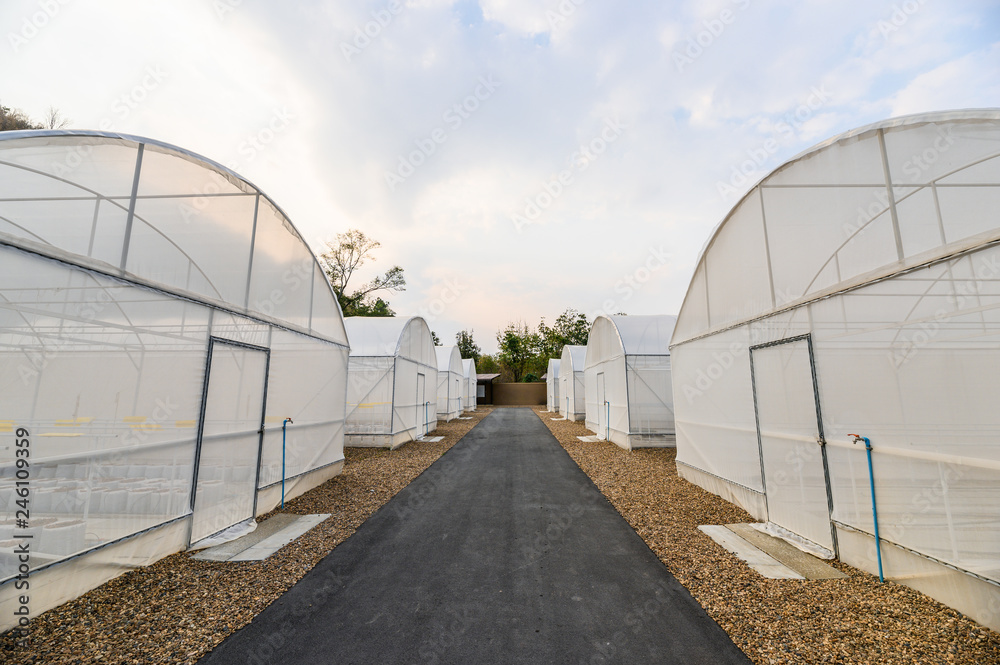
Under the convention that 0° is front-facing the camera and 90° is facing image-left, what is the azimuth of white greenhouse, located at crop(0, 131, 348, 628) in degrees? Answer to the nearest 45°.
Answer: approximately 315°

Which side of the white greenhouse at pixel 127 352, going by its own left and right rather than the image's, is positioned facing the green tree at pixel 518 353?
left

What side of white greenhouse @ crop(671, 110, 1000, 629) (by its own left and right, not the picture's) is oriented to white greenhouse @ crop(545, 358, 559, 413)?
right

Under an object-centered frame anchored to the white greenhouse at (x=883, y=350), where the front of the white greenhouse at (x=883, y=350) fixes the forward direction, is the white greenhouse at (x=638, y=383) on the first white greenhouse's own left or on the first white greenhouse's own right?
on the first white greenhouse's own right

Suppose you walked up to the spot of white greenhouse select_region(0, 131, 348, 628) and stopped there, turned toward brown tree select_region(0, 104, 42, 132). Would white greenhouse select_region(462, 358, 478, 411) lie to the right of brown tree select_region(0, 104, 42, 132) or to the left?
right

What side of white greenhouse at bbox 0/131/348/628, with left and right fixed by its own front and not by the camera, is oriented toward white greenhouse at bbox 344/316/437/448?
left

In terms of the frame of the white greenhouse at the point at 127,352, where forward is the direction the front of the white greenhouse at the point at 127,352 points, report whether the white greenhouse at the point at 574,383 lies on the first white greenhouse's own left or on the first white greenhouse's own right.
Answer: on the first white greenhouse's own left

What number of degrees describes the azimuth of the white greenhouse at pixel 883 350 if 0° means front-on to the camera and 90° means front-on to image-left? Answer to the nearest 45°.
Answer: approximately 45°

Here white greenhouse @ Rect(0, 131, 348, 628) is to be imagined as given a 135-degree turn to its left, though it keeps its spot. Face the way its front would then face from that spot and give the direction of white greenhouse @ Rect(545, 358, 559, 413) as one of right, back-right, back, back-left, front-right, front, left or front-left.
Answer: front-right

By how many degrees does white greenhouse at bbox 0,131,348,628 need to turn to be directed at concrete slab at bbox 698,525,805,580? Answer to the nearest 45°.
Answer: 0° — it already faces it

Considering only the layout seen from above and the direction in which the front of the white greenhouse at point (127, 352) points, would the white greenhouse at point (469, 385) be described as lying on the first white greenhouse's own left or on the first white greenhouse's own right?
on the first white greenhouse's own left

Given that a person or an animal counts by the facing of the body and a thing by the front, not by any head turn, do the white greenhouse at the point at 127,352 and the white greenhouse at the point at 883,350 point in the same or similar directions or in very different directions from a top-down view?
very different directions

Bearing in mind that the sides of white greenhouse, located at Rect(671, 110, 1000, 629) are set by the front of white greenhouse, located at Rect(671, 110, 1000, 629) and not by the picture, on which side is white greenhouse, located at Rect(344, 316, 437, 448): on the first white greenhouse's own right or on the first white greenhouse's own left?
on the first white greenhouse's own right

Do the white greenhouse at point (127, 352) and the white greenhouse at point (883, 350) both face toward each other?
yes

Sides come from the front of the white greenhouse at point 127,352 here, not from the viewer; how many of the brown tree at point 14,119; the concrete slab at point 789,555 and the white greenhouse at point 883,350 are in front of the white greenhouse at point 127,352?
2

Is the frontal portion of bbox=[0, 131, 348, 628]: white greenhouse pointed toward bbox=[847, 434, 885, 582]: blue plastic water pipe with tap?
yes
